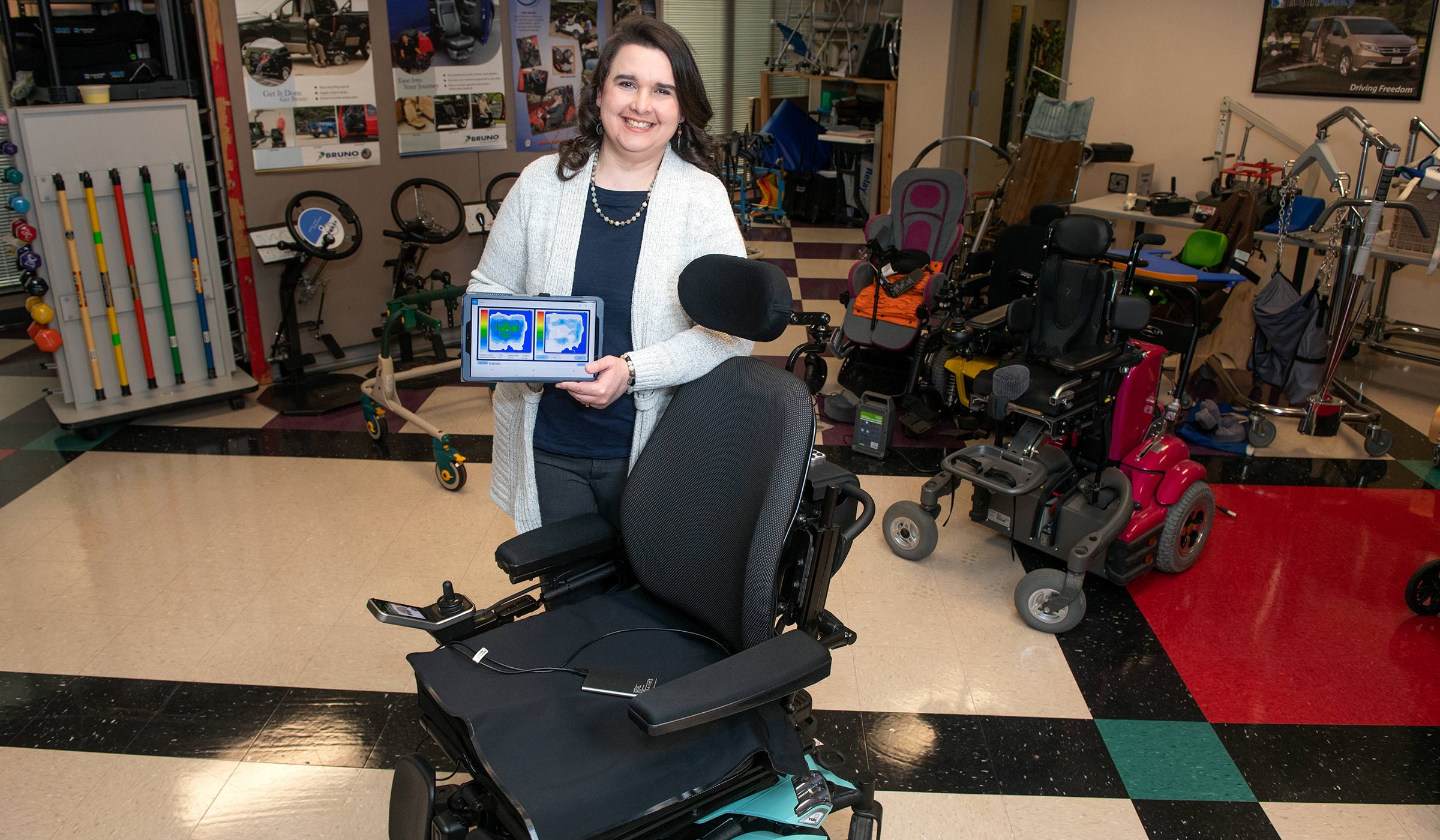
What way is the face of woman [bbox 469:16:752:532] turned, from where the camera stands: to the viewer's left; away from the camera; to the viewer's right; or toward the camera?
toward the camera

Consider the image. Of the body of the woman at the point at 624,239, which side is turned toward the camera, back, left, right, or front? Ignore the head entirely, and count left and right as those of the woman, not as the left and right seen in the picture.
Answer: front

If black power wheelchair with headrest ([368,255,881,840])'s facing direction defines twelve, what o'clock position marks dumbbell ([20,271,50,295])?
The dumbbell is roughly at 3 o'clock from the black power wheelchair with headrest.

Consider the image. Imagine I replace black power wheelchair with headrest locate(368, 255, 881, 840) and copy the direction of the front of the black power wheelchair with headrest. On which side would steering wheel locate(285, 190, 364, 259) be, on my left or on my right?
on my right

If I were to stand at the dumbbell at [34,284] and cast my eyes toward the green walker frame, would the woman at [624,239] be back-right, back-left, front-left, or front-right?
front-right

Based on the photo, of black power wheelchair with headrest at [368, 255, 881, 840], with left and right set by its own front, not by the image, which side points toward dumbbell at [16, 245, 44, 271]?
right

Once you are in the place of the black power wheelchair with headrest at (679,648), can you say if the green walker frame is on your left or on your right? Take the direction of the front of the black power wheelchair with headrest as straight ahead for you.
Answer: on your right

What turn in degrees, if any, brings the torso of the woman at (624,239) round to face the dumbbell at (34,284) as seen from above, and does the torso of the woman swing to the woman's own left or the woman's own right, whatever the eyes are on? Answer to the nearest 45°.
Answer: approximately 135° to the woman's own right

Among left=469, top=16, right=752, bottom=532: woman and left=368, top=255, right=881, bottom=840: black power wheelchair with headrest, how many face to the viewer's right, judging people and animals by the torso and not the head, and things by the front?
0

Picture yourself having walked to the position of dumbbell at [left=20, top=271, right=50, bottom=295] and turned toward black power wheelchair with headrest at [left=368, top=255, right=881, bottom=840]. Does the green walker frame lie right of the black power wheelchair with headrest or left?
left

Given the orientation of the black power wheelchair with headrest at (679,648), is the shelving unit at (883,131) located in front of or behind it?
behind
